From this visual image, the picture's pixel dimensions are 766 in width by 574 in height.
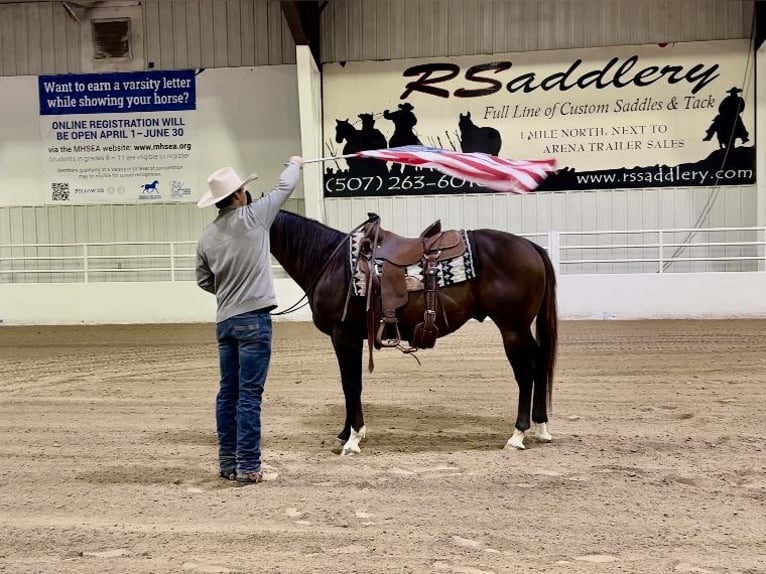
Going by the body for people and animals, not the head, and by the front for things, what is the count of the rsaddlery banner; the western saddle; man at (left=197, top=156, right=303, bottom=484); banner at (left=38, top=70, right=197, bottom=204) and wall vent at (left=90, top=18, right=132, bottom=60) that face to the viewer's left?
1

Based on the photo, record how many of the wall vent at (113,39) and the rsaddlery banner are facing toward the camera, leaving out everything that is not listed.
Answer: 2

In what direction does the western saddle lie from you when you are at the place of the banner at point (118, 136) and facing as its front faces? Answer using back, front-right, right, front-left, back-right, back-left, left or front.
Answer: front

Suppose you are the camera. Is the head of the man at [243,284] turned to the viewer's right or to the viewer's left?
to the viewer's right

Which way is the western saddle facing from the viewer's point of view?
to the viewer's left

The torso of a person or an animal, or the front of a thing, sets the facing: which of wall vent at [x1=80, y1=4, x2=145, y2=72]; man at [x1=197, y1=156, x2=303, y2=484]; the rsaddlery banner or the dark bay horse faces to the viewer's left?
the dark bay horse

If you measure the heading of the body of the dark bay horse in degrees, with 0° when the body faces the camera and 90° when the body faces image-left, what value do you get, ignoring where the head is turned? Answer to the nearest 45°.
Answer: approximately 90°

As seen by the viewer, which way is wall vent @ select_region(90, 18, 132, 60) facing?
toward the camera

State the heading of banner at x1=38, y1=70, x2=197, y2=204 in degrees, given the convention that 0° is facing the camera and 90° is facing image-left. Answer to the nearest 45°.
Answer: approximately 0°

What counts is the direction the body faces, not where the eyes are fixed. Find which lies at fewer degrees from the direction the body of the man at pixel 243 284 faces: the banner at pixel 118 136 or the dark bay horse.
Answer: the dark bay horse

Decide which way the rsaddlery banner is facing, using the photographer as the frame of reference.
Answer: facing the viewer

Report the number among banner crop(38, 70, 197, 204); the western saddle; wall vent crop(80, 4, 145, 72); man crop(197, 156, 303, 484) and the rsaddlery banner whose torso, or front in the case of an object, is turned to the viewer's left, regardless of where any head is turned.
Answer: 1

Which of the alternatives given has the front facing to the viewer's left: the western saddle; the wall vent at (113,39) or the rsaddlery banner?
the western saddle
